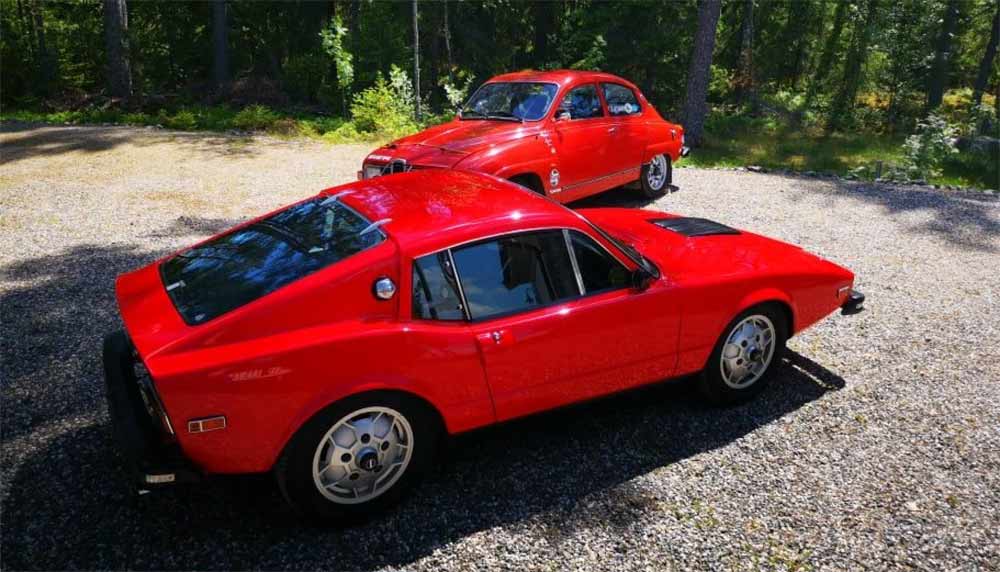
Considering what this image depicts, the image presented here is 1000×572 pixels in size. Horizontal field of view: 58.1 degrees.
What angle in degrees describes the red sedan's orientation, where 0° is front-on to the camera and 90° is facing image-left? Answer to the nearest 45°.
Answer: approximately 45°

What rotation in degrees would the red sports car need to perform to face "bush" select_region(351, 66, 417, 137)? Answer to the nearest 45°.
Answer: approximately 45° to its left

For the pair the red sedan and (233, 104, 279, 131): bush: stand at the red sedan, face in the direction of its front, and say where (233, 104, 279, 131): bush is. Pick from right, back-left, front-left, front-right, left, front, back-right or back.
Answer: right

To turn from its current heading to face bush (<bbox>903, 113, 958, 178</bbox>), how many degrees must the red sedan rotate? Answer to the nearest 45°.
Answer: approximately 180°

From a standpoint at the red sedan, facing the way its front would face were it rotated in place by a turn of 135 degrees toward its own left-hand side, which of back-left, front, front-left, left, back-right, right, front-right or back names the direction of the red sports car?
right

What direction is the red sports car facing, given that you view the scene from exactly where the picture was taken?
facing away from the viewer and to the right of the viewer
